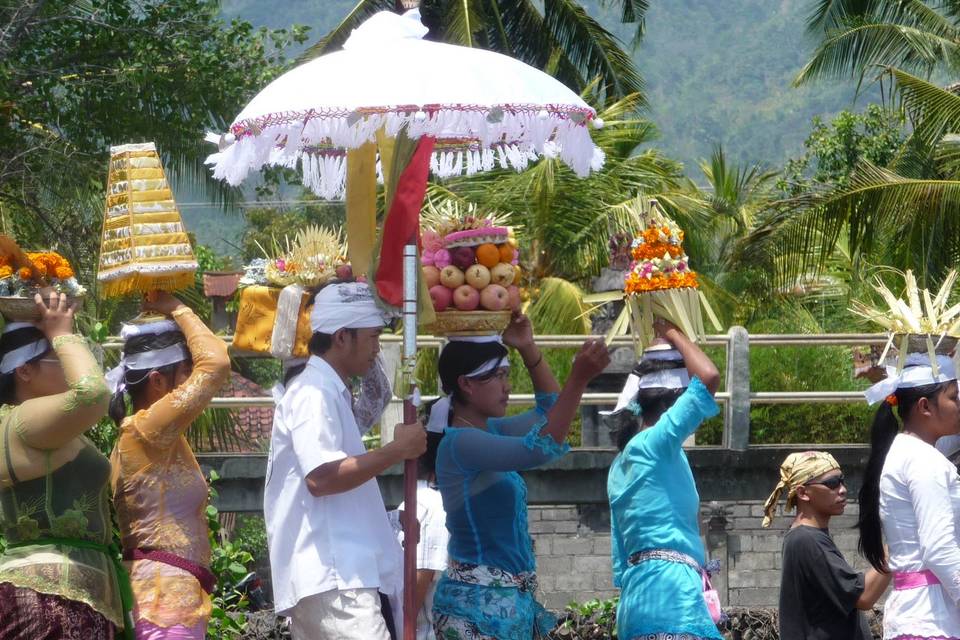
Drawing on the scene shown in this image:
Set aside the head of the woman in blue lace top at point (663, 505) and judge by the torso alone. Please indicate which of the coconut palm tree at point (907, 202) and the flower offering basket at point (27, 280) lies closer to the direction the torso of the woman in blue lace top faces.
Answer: the coconut palm tree

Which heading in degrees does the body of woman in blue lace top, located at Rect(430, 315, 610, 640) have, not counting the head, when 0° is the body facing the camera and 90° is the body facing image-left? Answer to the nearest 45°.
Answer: approximately 270°

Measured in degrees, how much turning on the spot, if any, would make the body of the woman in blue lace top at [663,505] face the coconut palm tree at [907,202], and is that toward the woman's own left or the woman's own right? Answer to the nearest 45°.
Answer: approximately 45° to the woman's own left

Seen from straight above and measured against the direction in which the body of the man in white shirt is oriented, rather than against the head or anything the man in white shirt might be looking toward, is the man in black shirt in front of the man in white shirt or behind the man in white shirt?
in front

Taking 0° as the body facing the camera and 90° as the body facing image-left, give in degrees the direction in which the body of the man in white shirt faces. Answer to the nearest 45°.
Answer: approximately 270°

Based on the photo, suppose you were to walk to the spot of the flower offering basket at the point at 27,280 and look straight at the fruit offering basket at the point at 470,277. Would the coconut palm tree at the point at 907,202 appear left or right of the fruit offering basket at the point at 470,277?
left

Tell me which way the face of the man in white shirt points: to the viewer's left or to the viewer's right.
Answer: to the viewer's right

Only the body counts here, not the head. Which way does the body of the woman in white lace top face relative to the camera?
to the viewer's right
